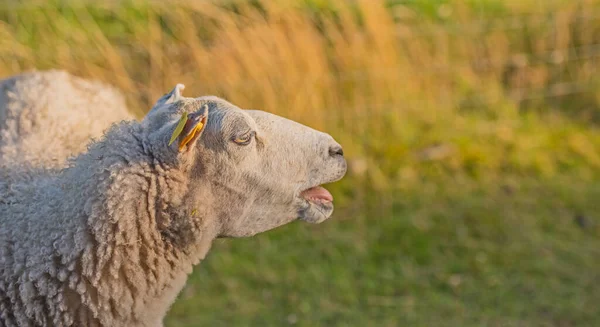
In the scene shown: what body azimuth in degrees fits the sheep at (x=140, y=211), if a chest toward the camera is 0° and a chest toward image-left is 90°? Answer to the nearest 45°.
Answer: approximately 270°

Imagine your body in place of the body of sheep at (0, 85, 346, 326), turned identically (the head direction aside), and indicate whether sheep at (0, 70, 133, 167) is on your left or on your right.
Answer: on your left
